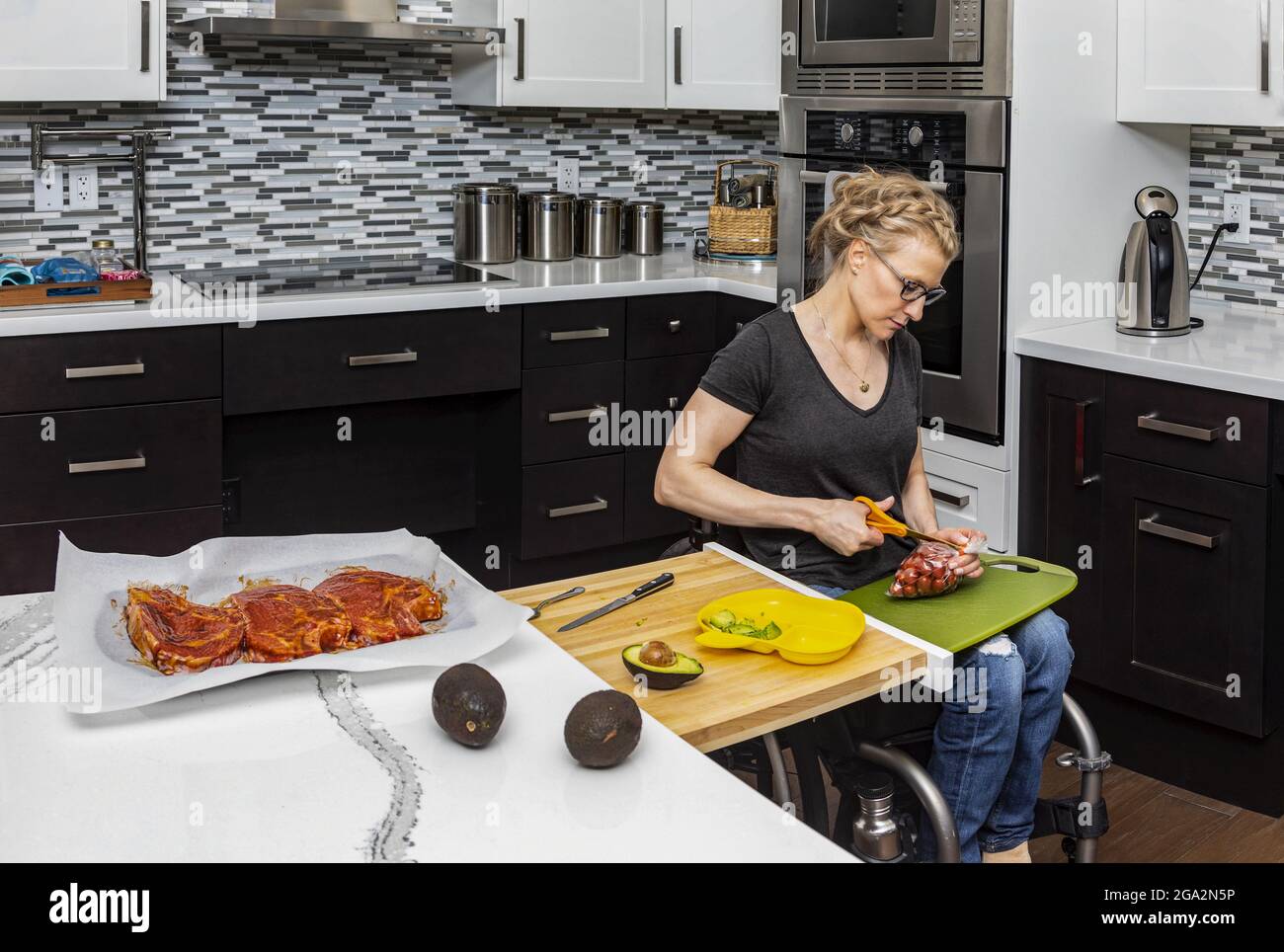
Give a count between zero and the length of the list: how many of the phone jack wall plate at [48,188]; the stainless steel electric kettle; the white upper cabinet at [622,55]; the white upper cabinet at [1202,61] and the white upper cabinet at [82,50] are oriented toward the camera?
4

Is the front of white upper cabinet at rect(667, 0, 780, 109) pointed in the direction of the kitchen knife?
yes

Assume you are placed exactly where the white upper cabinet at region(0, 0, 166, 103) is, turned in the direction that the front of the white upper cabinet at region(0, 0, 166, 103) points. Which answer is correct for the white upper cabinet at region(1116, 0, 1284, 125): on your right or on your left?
on your left

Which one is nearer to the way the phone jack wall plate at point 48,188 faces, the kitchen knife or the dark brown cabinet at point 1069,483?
the kitchen knife

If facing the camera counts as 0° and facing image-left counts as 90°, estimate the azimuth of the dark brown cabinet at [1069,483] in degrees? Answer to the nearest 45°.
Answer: approximately 45°
